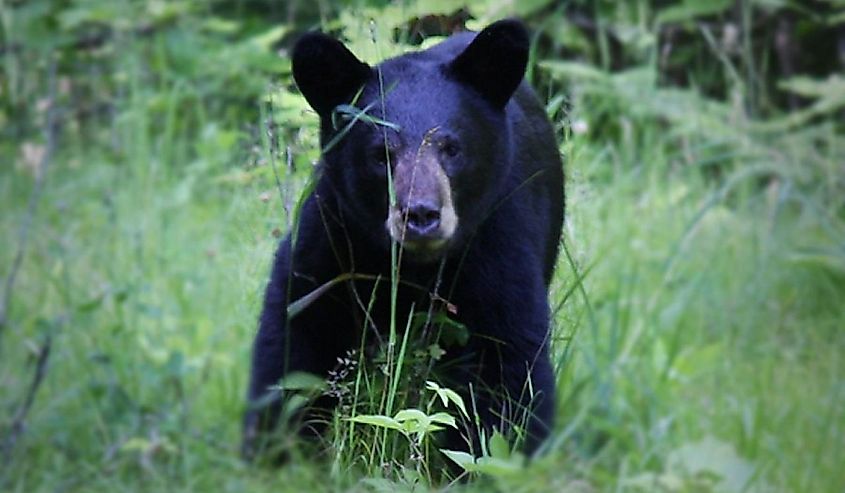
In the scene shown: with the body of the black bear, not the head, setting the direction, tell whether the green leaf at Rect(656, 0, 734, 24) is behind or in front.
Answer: behind

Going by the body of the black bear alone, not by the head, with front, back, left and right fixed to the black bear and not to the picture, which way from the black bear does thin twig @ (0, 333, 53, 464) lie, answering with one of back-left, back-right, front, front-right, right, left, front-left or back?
back-right

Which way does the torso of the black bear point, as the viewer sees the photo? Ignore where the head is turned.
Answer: toward the camera
